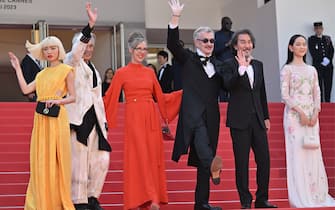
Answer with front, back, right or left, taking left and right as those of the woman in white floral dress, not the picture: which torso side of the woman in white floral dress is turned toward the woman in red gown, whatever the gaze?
right

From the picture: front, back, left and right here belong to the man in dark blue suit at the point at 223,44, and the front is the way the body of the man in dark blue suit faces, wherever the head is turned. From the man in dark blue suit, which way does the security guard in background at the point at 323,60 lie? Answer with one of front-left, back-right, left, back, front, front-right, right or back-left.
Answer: left

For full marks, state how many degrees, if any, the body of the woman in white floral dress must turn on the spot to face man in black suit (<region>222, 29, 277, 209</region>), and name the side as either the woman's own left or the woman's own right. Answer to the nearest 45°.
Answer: approximately 90° to the woman's own right

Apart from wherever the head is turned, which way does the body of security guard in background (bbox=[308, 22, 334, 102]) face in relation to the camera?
toward the camera

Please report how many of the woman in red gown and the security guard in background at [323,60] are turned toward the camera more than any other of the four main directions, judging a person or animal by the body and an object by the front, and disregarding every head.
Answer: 2

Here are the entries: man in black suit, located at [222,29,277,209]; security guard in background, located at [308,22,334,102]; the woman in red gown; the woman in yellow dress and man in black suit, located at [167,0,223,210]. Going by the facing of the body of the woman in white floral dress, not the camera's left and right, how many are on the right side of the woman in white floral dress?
4

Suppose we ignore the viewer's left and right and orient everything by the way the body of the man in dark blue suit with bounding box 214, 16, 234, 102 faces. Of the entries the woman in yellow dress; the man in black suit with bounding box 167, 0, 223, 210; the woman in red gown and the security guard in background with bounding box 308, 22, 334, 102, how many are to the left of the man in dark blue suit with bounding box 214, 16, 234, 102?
1

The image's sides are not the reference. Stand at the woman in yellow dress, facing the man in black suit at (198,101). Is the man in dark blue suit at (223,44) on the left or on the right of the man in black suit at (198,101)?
left

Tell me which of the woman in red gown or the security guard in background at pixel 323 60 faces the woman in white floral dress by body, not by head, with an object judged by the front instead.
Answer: the security guard in background

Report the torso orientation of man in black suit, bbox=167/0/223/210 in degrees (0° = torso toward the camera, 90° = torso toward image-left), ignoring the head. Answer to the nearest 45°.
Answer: approximately 315°

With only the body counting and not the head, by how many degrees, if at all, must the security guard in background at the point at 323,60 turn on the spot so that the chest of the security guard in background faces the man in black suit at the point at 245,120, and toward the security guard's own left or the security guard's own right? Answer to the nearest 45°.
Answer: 0° — they already face them

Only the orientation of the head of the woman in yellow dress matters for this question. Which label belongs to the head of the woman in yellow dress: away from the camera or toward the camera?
toward the camera

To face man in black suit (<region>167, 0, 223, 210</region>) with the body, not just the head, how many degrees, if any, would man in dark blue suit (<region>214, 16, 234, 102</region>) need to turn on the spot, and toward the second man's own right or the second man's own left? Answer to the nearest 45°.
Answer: approximately 45° to the second man's own right

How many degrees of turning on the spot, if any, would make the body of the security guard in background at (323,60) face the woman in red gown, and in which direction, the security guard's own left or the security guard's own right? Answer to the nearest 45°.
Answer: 0° — they already face them
